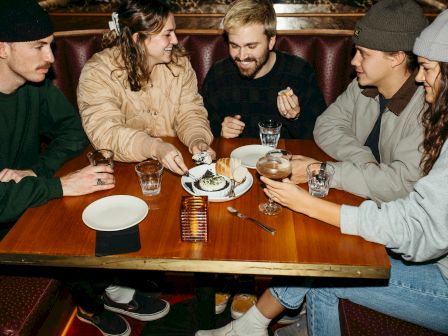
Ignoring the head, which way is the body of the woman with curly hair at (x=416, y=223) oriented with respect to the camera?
to the viewer's left

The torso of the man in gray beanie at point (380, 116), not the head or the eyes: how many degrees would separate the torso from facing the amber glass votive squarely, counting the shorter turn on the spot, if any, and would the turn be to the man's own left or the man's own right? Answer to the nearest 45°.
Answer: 0° — they already face it

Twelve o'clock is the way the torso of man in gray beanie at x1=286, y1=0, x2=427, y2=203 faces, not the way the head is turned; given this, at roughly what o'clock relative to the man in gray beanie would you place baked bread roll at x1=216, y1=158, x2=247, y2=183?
The baked bread roll is roughly at 12 o'clock from the man in gray beanie.

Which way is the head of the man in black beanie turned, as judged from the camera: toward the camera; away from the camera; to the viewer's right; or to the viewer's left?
to the viewer's right

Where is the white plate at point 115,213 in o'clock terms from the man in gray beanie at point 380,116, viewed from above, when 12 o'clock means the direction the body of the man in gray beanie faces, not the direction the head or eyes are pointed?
The white plate is roughly at 12 o'clock from the man in gray beanie.

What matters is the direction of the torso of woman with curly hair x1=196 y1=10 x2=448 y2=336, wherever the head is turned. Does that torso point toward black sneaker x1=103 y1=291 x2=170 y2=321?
yes

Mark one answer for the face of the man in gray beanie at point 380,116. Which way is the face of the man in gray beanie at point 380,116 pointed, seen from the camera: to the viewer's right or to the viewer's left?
to the viewer's left

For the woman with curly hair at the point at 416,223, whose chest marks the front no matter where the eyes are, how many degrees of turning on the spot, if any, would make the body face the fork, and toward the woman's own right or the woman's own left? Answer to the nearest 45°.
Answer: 0° — they already face it

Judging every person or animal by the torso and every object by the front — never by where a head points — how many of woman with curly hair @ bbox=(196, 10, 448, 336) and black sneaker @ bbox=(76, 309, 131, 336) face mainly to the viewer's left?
1
